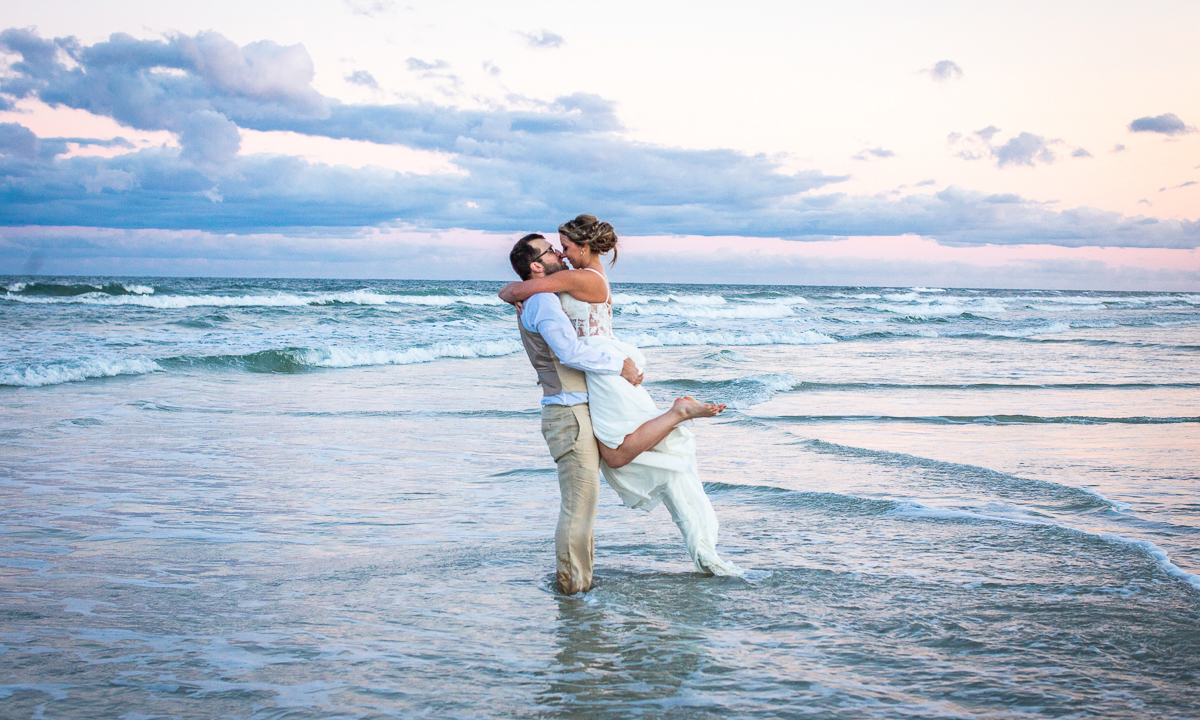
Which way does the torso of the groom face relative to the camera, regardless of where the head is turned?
to the viewer's right

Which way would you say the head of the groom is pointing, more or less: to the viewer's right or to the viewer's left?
to the viewer's right

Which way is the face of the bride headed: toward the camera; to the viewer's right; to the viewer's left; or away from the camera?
to the viewer's left

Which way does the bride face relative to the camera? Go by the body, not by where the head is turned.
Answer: to the viewer's left
